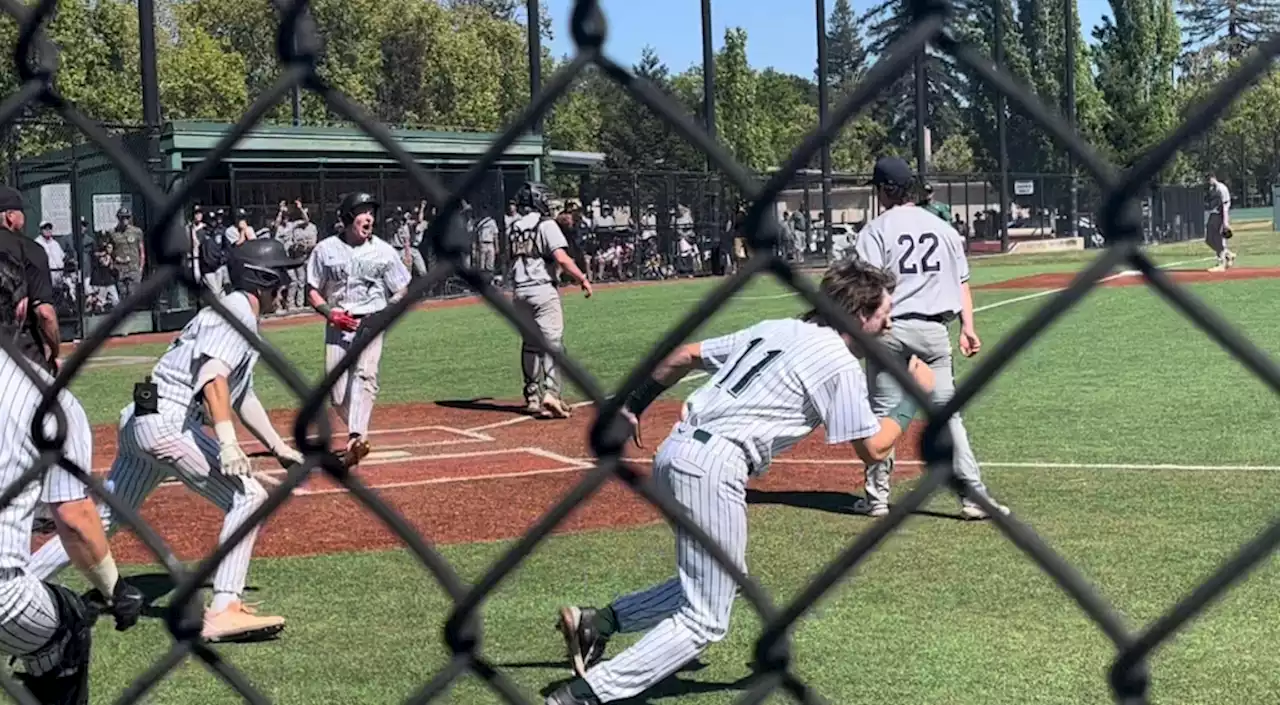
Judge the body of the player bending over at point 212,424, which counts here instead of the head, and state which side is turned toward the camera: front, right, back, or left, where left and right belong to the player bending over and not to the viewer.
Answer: right

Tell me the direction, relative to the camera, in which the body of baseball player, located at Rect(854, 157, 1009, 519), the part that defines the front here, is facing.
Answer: away from the camera

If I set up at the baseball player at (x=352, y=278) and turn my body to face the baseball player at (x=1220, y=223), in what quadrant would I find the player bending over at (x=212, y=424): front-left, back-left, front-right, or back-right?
back-right

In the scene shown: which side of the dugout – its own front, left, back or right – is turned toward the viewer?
front

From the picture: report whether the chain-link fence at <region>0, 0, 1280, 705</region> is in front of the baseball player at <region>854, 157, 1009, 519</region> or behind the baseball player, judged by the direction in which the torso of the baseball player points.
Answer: behind

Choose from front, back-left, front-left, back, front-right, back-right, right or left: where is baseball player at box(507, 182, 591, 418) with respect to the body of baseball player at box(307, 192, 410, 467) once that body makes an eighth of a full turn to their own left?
left

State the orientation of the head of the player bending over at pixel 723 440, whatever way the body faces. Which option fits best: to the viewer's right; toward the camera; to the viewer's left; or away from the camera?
to the viewer's right

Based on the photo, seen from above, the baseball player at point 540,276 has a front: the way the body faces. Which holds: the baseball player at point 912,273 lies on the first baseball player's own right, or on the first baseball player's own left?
on the first baseball player's own right

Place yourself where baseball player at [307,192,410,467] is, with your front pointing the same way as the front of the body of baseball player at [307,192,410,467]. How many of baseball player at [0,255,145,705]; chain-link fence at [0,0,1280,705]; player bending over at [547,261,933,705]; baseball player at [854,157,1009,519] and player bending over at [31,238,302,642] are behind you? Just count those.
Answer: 0

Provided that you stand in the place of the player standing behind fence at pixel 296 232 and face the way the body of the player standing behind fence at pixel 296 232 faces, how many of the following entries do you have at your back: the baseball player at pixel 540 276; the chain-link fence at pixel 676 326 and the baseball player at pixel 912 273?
0

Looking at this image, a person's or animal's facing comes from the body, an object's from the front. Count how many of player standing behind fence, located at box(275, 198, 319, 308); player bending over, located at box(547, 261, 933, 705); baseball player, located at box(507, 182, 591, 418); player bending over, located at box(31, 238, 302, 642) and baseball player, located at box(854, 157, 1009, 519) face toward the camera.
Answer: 1

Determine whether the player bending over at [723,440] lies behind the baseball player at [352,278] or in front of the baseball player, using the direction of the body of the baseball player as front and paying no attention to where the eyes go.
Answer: in front

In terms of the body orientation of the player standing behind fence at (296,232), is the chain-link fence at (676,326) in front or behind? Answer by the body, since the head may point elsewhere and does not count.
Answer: in front

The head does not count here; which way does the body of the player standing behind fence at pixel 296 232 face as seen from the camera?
toward the camera

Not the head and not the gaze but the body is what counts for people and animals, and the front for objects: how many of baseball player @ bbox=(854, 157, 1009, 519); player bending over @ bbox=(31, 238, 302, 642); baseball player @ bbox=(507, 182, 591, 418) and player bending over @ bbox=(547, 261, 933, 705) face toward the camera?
0

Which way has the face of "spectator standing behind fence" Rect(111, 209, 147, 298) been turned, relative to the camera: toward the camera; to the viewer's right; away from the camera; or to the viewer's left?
toward the camera

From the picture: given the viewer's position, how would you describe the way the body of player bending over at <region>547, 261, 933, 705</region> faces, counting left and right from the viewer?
facing away from the viewer and to the right of the viewer
